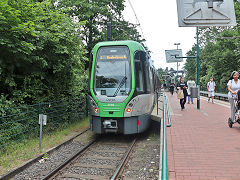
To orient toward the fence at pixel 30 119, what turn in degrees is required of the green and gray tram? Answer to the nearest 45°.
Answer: approximately 90° to its right

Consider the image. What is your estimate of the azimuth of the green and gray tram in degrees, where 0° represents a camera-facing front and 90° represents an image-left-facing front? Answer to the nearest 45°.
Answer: approximately 0°
